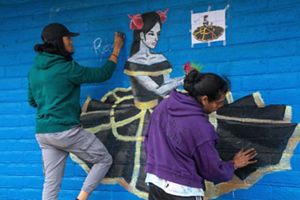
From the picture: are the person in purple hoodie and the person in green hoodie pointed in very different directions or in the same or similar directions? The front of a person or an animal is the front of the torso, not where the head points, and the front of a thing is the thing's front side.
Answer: same or similar directions

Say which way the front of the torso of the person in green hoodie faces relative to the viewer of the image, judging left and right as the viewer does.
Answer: facing away from the viewer and to the right of the viewer

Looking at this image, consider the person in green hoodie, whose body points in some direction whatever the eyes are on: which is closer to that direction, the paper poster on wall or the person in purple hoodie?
the paper poster on wall

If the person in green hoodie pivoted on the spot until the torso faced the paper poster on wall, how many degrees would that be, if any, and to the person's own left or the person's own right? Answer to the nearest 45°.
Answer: approximately 45° to the person's own right

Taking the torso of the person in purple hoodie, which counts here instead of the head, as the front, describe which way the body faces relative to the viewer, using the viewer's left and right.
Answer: facing away from the viewer and to the right of the viewer

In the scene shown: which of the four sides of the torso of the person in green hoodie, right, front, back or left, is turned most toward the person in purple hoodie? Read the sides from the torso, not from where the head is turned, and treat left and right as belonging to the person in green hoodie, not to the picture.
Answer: right

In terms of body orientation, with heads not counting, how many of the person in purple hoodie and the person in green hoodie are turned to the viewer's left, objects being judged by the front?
0
